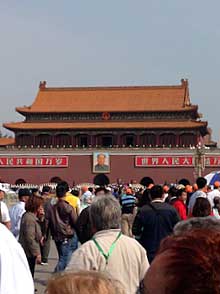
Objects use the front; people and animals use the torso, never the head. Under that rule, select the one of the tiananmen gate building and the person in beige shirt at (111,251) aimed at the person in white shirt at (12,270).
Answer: the tiananmen gate building

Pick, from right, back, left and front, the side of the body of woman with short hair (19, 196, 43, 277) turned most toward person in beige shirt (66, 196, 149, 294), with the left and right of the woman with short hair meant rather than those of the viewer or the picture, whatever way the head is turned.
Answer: right

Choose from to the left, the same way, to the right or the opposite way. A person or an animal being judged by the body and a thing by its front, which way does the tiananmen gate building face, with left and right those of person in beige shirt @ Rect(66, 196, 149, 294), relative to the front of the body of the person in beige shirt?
the opposite way

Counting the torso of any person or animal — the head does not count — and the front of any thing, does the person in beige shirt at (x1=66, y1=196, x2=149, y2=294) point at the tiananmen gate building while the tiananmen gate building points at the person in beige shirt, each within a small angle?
yes

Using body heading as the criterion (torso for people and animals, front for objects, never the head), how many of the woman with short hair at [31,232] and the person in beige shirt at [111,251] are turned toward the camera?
0

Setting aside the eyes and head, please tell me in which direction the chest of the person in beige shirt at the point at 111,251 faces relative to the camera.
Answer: away from the camera

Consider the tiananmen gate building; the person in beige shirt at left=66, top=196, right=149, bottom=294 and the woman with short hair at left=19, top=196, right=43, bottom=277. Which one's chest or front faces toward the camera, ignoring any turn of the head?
the tiananmen gate building

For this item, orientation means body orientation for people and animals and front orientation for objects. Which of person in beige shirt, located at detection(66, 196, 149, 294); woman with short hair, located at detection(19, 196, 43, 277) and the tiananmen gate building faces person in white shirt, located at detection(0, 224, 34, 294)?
the tiananmen gate building

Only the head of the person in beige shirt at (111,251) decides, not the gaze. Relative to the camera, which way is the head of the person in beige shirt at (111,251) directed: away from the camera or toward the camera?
away from the camera

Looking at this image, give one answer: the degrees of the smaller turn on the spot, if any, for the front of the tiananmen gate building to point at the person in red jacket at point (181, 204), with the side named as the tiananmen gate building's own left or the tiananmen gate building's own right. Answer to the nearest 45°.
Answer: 0° — it already faces them

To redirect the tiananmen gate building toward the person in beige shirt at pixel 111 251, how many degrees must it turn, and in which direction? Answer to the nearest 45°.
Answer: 0° — it already faces them

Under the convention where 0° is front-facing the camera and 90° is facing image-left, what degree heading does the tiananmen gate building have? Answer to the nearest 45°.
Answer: approximately 0°

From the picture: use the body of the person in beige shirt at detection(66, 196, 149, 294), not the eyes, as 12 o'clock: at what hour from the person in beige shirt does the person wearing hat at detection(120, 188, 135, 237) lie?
The person wearing hat is roughly at 12 o'clock from the person in beige shirt.

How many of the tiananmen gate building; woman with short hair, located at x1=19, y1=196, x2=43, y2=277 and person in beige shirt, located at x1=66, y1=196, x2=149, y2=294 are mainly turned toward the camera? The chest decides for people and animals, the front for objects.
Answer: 1
